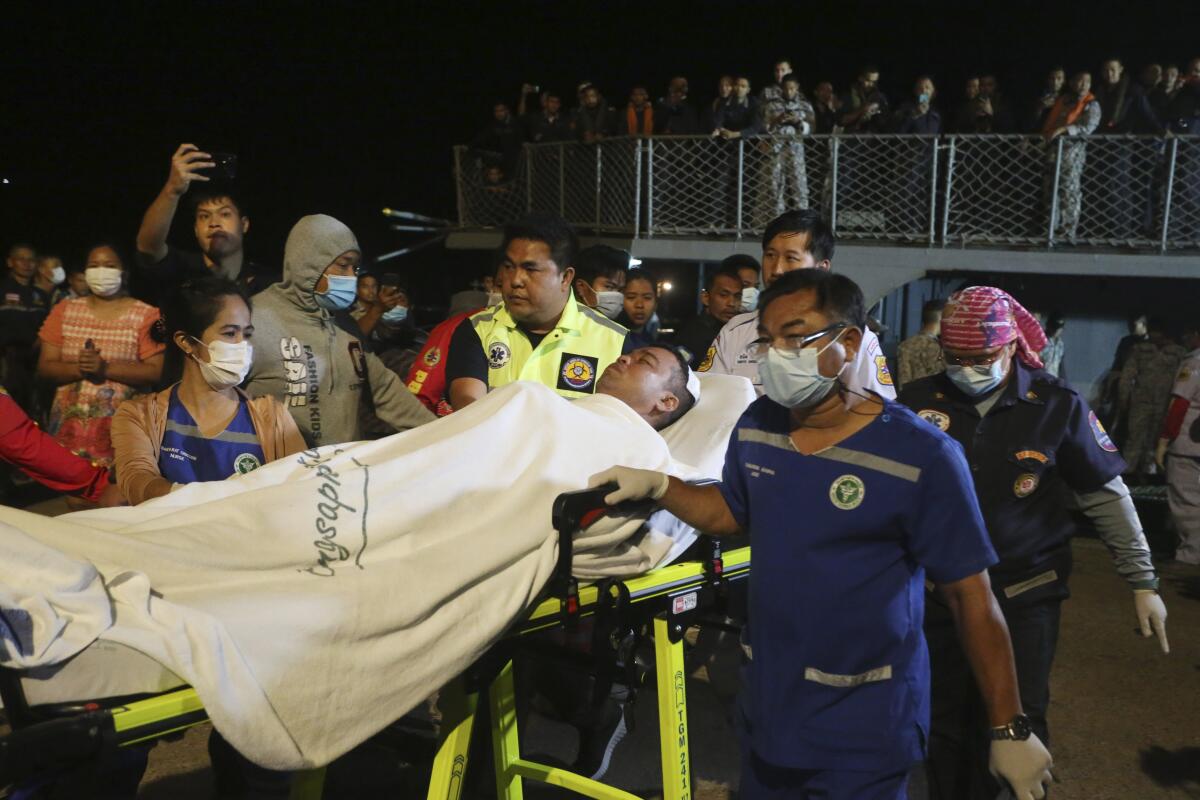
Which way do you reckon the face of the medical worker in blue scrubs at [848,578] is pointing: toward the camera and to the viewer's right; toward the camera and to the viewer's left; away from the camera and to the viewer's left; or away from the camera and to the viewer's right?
toward the camera and to the viewer's left

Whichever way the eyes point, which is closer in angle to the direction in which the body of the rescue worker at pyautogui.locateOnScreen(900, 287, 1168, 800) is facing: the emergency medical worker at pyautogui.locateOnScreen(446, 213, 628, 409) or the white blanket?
the white blanket

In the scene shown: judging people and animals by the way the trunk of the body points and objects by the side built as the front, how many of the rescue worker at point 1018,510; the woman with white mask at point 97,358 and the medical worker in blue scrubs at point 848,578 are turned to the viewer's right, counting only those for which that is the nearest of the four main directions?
0

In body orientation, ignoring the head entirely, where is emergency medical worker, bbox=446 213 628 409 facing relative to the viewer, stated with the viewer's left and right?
facing the viewer and to the left of the viewer

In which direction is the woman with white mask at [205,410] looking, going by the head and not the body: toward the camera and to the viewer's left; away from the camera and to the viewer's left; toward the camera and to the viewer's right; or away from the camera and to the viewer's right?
toward the camera and to the viewer's right

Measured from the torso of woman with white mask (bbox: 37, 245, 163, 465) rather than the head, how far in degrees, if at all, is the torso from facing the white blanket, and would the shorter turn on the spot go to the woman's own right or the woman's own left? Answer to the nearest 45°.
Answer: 0° — they already face it

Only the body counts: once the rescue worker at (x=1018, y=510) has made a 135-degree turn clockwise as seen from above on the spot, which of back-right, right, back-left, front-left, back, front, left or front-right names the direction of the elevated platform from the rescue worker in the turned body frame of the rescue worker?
front

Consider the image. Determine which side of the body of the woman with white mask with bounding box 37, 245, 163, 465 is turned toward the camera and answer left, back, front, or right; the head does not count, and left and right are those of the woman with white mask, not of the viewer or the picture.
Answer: front

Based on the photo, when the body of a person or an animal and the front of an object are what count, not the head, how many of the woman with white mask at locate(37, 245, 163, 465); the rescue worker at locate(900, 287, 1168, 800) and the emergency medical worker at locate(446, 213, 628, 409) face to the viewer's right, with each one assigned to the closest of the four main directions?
0

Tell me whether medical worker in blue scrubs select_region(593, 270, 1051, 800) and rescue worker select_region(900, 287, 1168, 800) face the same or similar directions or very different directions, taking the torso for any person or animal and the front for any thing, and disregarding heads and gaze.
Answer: same or similar directions

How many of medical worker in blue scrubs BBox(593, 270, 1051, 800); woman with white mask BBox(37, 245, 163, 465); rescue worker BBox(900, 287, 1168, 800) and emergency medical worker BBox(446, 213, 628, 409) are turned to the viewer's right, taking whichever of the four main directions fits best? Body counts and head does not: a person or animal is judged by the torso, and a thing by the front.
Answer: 0

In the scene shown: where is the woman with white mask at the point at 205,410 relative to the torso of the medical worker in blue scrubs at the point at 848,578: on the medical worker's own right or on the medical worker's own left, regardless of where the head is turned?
on the medical worker's own right

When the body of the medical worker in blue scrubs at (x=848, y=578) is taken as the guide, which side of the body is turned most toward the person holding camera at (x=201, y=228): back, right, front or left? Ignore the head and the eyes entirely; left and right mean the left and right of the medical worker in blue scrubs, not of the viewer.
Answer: right

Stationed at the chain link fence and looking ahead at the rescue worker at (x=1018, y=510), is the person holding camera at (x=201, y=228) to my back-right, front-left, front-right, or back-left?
front-right

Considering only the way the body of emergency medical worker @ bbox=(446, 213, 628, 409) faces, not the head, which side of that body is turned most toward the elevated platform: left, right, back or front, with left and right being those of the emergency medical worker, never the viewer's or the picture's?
back
